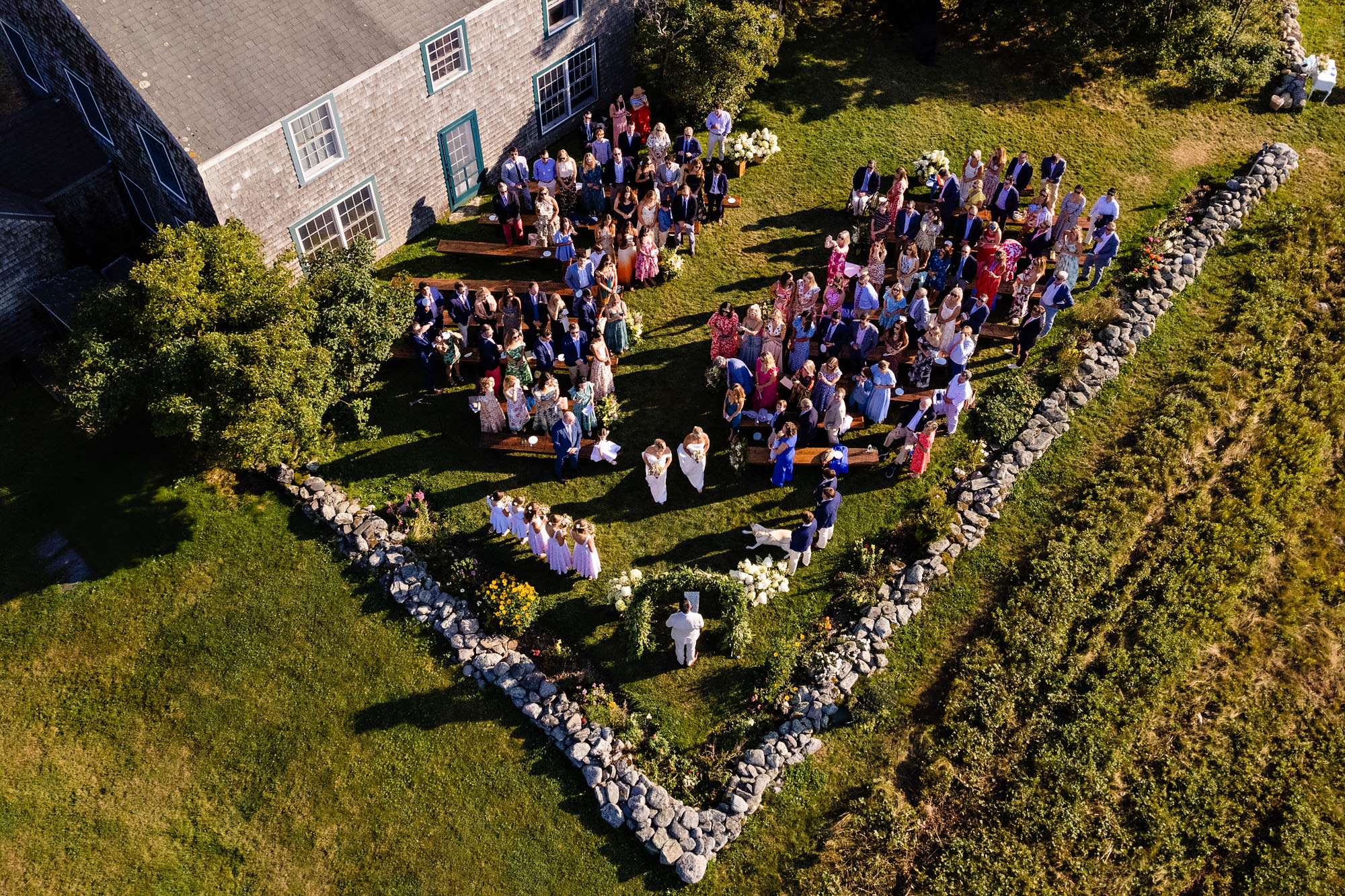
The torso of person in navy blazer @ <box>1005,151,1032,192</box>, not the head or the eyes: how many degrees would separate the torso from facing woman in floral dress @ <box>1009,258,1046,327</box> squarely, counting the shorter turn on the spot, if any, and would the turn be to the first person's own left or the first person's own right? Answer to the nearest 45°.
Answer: approximately 45° to the first person's own left

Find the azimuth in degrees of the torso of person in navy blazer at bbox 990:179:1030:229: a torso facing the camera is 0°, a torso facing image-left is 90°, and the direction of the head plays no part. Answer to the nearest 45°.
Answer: approximately 45°

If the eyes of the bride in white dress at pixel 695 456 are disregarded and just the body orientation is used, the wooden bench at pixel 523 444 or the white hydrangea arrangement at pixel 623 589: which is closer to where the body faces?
the white hydrangea arrangement

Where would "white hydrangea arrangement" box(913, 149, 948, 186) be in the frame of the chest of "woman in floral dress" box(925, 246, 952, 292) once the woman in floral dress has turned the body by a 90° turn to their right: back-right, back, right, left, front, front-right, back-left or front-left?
front-right

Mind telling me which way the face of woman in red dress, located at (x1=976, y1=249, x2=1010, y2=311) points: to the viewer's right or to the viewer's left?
to the viewer's left

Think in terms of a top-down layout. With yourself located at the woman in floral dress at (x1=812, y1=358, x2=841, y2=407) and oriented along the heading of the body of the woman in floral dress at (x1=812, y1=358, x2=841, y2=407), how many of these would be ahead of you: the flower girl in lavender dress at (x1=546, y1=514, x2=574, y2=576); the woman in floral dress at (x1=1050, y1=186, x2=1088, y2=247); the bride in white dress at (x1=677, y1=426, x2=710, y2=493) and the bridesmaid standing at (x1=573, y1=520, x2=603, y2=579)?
3

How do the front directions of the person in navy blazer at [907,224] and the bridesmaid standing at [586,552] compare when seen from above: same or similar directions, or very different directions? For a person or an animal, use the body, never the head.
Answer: very different directions

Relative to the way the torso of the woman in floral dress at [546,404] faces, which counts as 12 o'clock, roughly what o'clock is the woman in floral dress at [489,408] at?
the woman in floral dress at [489,408] is roughly at 5 o'clock from the woman in floral dress at [546,404].

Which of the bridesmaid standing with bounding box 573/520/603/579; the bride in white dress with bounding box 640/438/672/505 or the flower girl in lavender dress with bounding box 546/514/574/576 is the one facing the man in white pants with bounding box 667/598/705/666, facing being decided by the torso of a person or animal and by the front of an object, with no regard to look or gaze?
the bride in white dress

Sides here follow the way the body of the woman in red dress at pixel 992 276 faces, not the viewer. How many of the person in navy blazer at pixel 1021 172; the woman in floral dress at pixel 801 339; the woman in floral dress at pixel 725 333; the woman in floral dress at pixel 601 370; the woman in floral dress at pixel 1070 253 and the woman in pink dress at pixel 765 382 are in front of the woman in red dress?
4

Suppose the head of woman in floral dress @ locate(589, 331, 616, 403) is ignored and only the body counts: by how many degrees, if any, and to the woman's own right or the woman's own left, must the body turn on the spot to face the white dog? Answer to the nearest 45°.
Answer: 0° — they already face it

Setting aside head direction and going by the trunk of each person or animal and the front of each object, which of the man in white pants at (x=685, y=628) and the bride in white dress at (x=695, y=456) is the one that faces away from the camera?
the man in white pants

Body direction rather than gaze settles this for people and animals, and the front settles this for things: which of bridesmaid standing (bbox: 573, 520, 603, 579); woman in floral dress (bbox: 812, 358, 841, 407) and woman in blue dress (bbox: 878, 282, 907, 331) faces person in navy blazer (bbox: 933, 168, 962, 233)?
the bridesmaid standing
